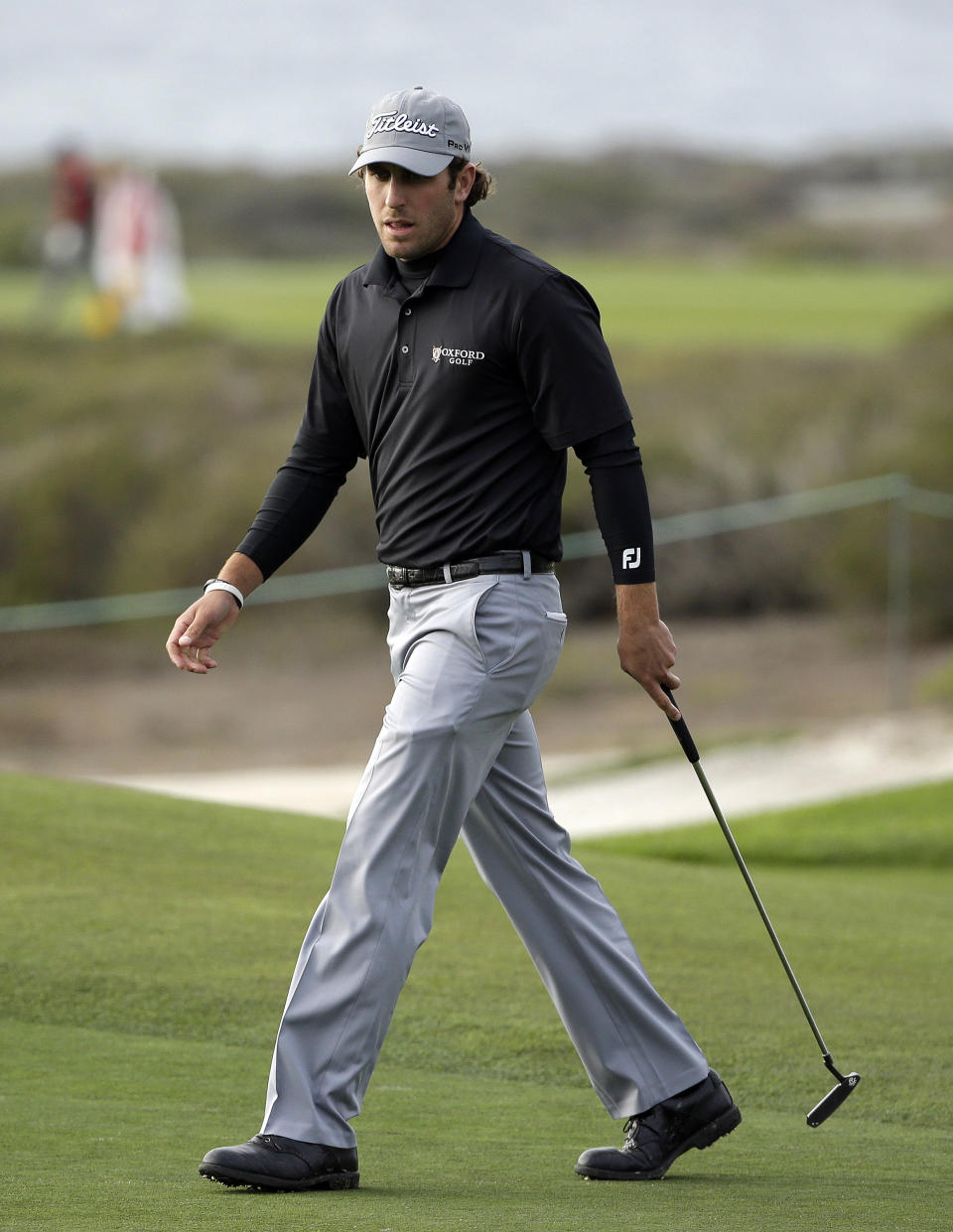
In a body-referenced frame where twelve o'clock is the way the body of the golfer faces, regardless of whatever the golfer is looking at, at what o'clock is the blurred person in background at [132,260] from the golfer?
The blurred person in background is roughly at 4 o'clock from the golfer.

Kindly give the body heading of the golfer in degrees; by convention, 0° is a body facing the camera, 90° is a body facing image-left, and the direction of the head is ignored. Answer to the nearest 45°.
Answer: approximately 45°

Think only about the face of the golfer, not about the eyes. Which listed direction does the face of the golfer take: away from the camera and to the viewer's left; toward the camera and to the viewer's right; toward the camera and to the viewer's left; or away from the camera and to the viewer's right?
toward the camera and to the viewer's left

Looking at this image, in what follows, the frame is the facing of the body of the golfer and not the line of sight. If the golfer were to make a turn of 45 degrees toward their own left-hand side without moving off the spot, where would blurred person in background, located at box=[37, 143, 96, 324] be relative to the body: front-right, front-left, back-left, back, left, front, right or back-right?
back
